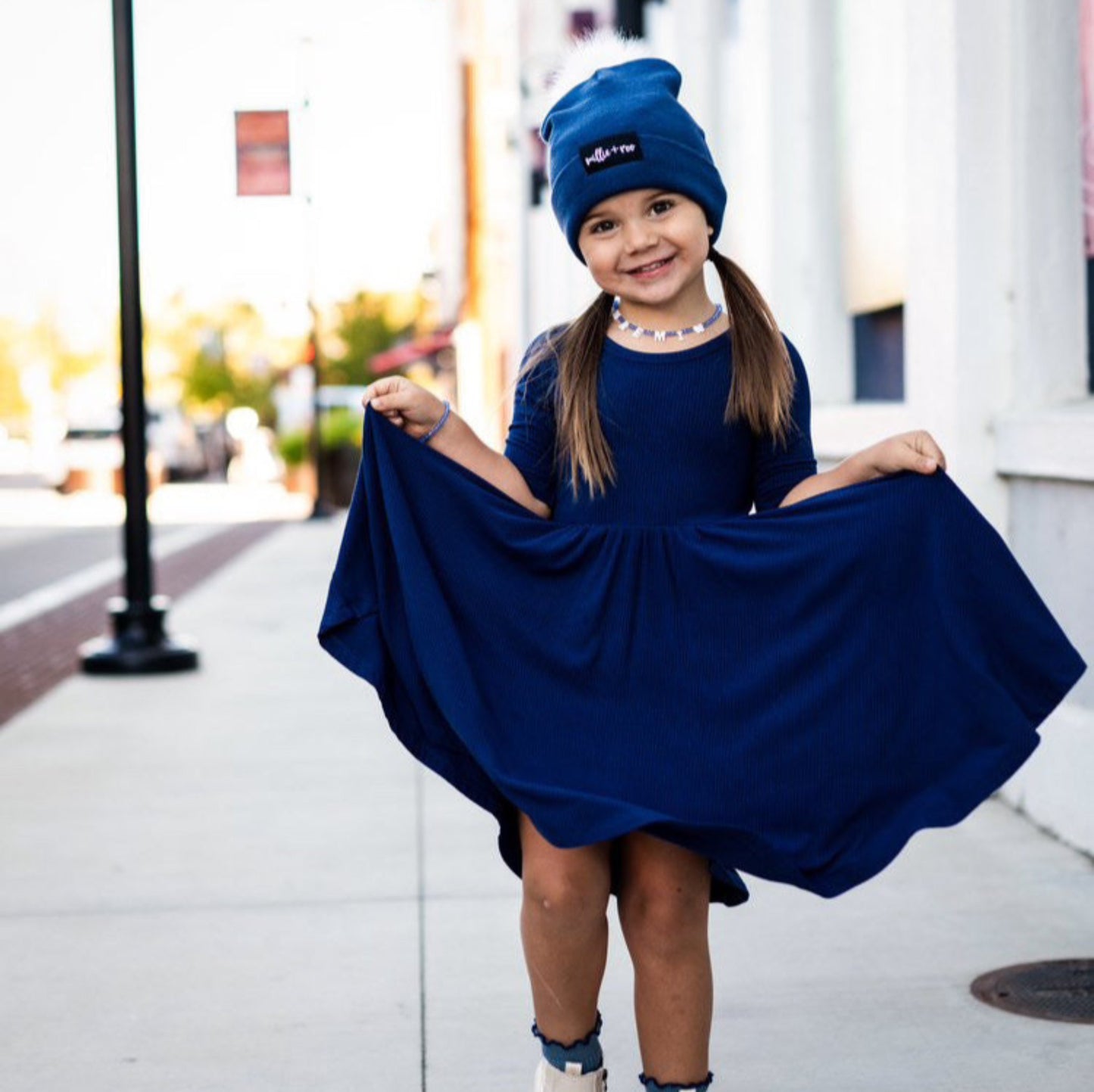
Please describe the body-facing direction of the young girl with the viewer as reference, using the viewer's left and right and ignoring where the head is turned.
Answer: facing the viewer

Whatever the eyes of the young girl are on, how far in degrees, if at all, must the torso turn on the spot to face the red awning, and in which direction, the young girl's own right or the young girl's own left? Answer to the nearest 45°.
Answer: approximately 180°

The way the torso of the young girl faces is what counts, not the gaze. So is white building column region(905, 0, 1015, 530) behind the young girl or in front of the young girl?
behind

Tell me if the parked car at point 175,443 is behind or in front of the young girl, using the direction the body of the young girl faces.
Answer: behind

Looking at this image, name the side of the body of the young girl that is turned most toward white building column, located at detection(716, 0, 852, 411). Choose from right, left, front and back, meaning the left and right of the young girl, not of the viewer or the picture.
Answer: back

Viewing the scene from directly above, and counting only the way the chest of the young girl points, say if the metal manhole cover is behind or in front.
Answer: behind

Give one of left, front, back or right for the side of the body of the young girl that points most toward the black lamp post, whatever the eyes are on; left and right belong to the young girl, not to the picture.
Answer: back

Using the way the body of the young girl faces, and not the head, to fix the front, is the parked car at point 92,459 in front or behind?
behind

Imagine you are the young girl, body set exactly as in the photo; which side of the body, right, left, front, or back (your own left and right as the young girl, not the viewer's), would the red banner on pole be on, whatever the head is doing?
back
